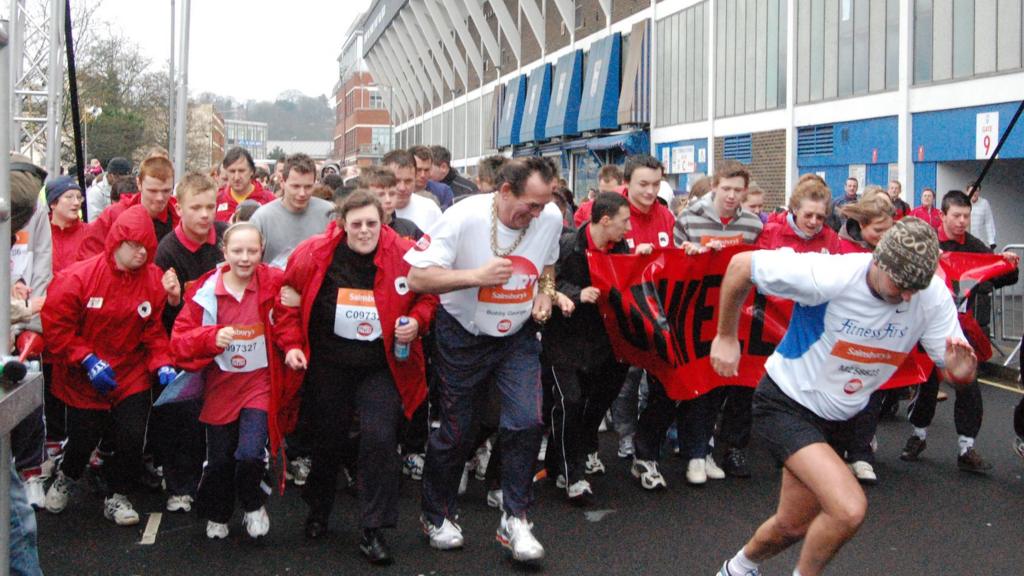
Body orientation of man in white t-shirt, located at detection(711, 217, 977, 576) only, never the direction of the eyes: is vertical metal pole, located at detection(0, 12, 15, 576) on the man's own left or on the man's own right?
on the man's own right

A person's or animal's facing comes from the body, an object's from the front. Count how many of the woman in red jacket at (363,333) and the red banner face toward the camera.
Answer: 2

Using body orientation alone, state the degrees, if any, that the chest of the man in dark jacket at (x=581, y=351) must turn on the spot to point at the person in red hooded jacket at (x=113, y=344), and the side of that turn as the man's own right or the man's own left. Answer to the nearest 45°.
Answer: approximately 135° to the man's own right

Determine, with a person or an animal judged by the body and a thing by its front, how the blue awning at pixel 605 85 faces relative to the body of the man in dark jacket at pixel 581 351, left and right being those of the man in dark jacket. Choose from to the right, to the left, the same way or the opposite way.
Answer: to the right

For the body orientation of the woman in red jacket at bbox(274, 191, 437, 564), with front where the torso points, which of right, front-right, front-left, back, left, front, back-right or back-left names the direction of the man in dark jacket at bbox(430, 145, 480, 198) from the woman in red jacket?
back

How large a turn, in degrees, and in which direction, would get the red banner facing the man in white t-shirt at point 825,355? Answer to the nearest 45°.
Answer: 0° — it already faces them

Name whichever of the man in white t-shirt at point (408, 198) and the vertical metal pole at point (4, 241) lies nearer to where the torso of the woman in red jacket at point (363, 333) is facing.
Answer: the vertical metal pole

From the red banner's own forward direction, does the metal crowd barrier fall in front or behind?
behind

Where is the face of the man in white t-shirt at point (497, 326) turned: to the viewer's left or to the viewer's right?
to the viewer's right

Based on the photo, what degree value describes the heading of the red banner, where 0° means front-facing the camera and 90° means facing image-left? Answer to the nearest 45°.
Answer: approximately 0°

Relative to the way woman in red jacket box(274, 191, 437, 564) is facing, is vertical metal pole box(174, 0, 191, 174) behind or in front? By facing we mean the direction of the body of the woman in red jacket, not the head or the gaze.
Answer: behind

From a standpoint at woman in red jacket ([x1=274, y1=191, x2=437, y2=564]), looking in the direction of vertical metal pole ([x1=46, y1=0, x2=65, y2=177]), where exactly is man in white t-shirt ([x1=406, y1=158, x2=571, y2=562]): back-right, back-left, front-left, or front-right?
back-right
